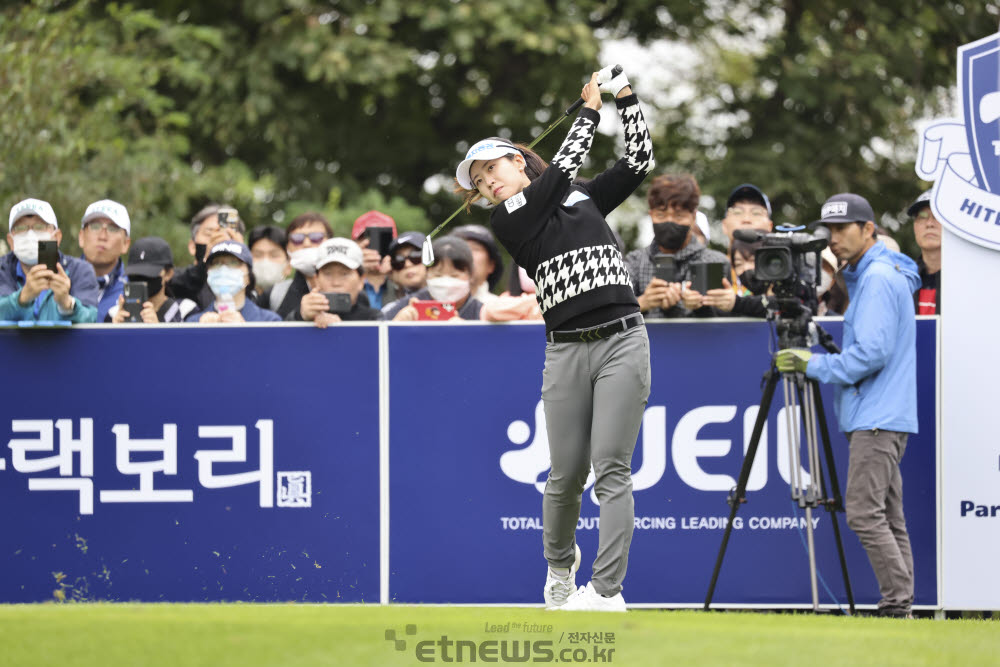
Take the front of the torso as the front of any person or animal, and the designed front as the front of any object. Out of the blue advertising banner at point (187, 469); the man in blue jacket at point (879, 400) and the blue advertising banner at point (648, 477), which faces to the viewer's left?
the man in blue jacket

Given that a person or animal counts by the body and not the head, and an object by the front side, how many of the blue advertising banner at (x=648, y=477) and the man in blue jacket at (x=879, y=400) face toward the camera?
1

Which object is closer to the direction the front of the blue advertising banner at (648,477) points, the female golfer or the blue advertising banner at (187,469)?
the female golfer

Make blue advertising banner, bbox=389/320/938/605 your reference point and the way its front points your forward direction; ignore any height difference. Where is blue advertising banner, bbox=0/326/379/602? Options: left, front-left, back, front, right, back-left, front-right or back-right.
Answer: right

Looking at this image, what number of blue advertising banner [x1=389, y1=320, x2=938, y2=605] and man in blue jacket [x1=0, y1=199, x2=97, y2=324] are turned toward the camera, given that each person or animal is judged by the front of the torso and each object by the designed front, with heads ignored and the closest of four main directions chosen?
2

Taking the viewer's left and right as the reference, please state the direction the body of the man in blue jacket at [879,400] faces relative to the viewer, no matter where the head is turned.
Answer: facing to the left of the viewer

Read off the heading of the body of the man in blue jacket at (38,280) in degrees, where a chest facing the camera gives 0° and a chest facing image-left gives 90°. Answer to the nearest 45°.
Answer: approximately 0°

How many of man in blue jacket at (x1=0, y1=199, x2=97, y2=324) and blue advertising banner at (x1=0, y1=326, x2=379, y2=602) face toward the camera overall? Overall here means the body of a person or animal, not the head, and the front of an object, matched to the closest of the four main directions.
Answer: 2
